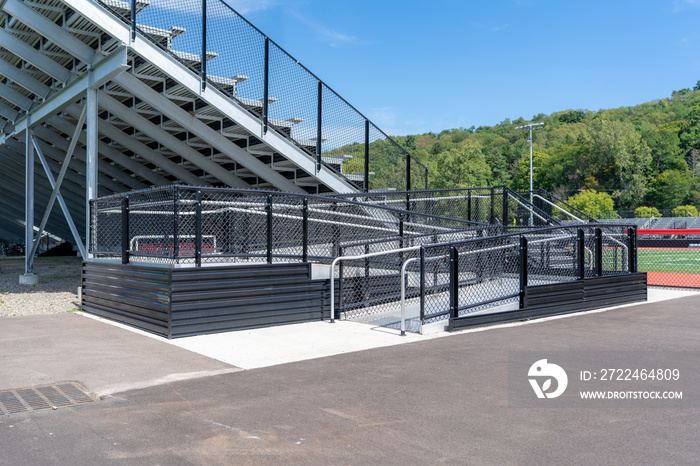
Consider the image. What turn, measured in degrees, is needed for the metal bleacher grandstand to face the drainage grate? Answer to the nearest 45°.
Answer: approximately 135° to its right

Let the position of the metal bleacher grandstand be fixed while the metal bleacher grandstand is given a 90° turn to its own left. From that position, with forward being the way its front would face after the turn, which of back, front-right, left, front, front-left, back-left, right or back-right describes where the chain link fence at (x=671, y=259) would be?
right

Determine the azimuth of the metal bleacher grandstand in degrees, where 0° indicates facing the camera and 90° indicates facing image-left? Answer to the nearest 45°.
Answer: approximately 225°
